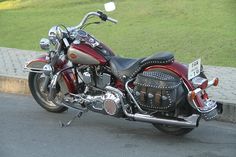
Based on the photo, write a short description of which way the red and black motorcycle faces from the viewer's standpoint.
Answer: facing away from the viewer and to the left of the viewer
